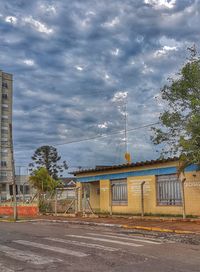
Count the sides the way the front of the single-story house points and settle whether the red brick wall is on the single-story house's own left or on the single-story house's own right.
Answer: on the single-story house's own right

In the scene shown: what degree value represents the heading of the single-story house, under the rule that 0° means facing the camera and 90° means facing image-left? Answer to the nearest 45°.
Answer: approximately 45°
